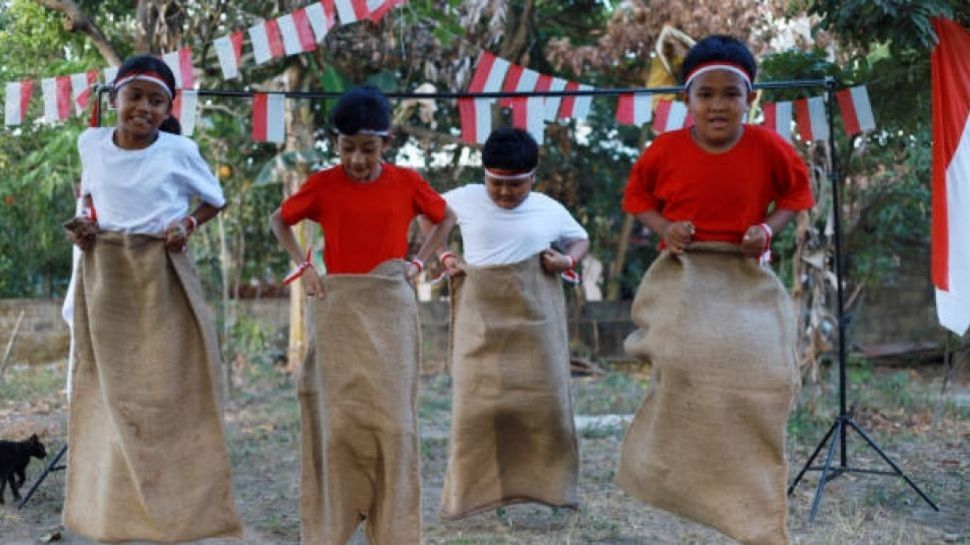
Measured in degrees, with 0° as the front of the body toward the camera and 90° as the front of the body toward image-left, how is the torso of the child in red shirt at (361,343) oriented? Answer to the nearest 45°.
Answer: approximately 0°

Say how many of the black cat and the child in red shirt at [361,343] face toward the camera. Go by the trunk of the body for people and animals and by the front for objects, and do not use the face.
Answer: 1

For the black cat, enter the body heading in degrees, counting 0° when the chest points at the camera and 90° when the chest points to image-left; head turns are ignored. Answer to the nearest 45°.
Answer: approximately 270°

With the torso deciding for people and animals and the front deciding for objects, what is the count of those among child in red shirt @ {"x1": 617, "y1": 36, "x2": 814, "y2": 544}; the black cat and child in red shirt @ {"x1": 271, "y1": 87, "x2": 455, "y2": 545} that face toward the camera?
2

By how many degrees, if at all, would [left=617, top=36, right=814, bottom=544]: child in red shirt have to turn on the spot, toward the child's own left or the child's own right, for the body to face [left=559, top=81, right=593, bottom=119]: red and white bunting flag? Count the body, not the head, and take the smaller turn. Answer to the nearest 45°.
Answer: approximately 180°

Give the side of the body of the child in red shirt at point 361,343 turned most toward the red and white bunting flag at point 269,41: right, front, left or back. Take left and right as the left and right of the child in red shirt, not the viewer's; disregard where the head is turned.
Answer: back

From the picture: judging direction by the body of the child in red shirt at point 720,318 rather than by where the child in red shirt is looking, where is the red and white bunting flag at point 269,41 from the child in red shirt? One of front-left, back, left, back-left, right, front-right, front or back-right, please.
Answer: back-right

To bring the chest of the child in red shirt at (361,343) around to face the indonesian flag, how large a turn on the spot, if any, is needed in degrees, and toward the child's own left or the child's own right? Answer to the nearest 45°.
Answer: approximately 90° to the child's own left

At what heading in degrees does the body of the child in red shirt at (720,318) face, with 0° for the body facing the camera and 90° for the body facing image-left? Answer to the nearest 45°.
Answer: approximately 0°
